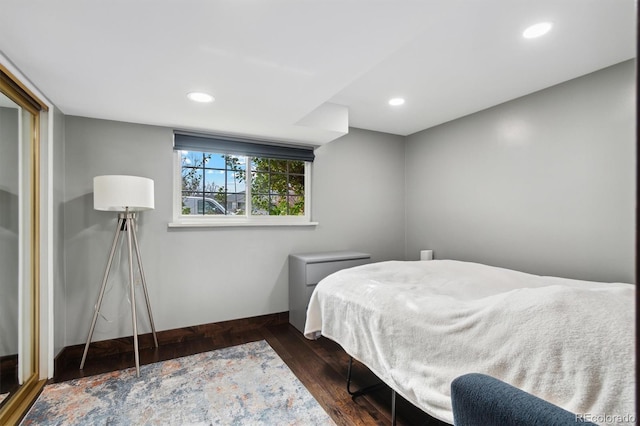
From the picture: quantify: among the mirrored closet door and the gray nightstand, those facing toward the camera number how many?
1

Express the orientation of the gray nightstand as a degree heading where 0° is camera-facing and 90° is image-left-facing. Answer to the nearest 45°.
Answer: approximately 0°

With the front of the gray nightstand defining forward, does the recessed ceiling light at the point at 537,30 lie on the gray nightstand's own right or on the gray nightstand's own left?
on the gray nightstand's own left

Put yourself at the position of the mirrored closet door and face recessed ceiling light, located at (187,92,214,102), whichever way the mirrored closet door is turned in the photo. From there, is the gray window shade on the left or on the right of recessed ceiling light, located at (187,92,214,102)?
left

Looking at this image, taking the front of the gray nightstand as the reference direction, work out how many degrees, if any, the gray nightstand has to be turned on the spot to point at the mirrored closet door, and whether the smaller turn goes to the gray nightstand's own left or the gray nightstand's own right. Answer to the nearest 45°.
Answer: approximately 45° to the gray nightstand's own right

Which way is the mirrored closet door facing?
to the viewer's right
